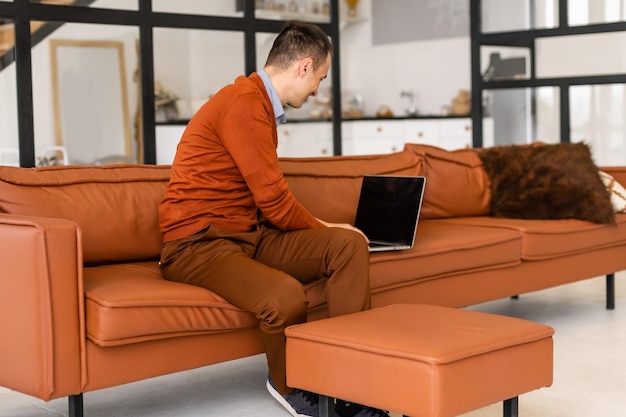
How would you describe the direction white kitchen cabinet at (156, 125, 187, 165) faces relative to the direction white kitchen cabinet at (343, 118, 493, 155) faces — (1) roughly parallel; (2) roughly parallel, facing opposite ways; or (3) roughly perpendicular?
roughly parallel

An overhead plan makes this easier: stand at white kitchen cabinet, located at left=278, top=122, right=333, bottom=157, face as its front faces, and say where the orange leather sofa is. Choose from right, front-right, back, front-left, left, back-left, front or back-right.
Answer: front

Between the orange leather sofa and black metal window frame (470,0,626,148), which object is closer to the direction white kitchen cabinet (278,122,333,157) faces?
the orange leather sofa

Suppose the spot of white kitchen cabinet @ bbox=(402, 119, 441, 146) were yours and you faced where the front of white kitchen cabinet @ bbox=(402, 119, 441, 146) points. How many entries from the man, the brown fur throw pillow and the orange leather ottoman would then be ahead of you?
3

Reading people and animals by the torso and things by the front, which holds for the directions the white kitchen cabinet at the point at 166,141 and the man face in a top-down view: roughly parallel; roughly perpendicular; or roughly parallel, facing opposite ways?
roughly perpendicular

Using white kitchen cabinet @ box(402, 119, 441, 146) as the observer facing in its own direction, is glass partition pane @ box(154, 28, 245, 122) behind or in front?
in front

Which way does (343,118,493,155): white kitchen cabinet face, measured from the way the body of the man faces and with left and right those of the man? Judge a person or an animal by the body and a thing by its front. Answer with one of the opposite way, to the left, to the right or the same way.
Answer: to the right

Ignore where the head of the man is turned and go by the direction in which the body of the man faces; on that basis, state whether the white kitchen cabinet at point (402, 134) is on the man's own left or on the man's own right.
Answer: on the man's own left

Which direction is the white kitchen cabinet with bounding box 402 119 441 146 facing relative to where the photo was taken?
toward the camera

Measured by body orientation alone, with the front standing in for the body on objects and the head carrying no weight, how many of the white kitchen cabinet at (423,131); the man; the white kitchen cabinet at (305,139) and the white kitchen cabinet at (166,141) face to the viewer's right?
1

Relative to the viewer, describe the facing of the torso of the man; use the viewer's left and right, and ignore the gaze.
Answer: facing to the right of the viewer

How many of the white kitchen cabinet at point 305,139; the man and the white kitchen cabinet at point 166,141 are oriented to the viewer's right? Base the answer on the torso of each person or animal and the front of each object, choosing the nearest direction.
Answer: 1

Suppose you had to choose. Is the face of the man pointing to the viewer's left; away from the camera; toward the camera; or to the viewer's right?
to the viewer's right

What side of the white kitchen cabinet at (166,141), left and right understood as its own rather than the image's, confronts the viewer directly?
front

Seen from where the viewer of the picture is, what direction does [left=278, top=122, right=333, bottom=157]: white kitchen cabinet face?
facing the viewer

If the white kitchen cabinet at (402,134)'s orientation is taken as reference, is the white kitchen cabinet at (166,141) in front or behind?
in front

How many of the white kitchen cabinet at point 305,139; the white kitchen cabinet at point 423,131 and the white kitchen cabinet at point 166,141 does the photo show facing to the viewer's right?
0
